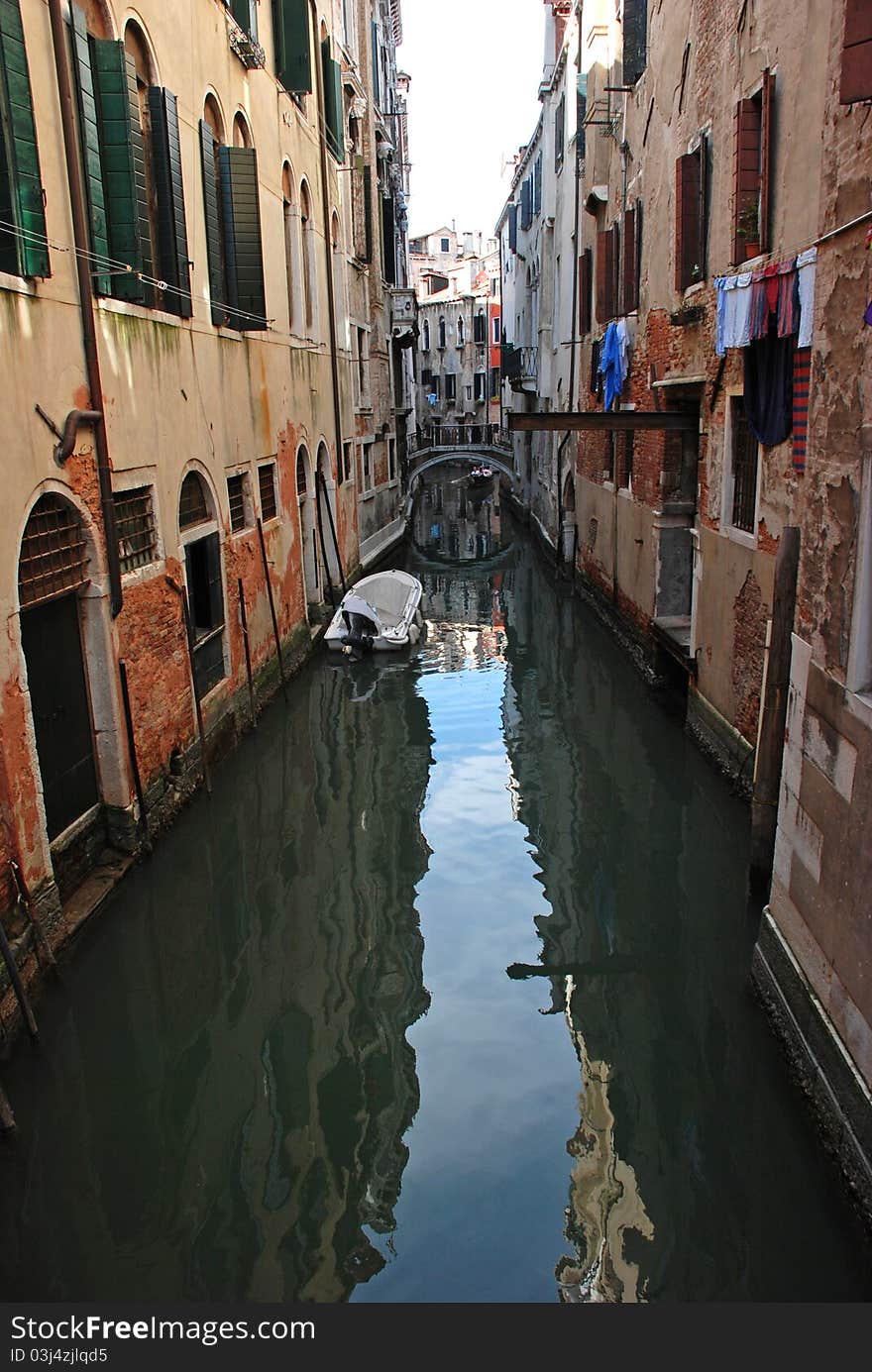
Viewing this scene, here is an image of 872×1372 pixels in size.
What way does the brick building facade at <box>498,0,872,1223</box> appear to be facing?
to the viewer's left

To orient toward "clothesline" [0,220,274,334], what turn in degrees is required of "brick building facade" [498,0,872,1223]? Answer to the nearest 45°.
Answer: approximately 45° to its left

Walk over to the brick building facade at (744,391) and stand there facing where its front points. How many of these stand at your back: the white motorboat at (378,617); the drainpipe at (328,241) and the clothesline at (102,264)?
0

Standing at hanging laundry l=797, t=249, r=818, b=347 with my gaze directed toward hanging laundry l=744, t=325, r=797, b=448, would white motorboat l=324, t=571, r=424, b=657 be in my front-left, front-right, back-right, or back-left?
front-left
